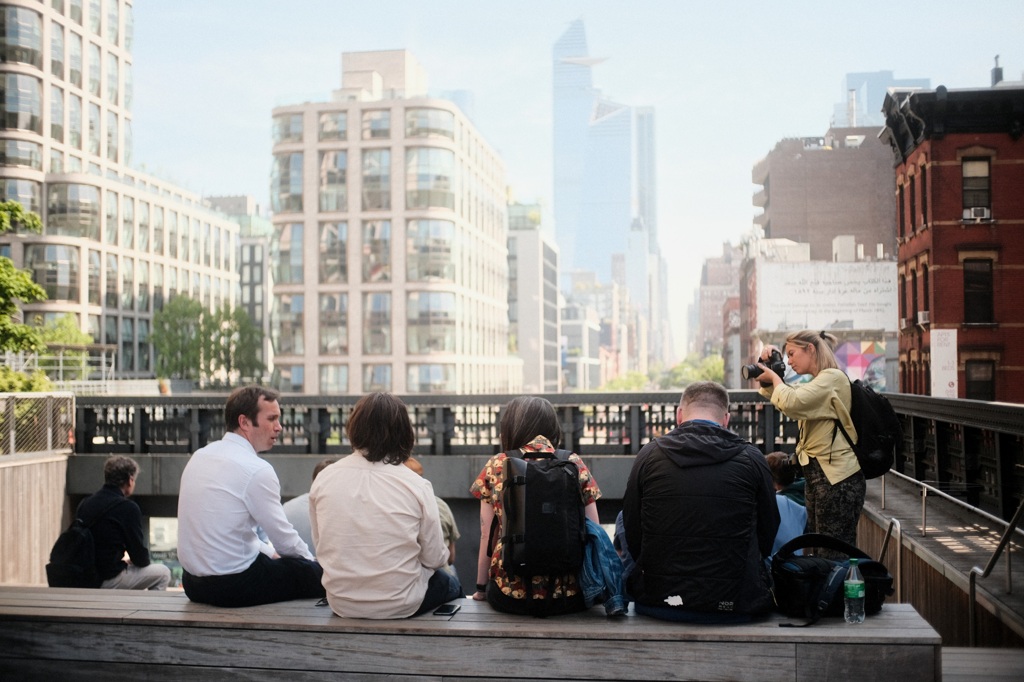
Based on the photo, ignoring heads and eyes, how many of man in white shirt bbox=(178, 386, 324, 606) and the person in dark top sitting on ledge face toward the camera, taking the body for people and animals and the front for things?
0

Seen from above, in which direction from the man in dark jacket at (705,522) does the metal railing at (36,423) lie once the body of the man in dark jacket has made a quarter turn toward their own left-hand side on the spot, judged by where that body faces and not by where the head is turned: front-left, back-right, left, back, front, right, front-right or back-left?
front-right

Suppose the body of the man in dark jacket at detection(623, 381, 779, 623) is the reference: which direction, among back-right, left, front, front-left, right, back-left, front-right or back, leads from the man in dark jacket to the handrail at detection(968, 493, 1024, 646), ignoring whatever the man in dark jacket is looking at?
front-right

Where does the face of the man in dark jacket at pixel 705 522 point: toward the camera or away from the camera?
away from the camera

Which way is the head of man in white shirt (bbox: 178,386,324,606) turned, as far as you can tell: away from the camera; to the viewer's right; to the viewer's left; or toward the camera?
to the viewer's right

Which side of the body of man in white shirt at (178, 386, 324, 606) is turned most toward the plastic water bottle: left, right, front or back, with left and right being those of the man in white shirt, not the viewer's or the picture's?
right

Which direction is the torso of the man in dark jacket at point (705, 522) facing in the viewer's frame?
away from the camera

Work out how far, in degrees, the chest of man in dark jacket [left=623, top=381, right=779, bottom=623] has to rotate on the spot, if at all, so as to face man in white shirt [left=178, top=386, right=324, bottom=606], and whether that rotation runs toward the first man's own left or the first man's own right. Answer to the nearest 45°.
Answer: approximately 90° to the first man's own left

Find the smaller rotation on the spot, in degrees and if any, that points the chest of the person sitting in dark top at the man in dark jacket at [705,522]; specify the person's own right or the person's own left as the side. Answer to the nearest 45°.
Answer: approximately 90° to the person's own right

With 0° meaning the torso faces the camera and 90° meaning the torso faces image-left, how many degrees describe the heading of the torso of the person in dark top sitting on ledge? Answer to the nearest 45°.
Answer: approximately 225°

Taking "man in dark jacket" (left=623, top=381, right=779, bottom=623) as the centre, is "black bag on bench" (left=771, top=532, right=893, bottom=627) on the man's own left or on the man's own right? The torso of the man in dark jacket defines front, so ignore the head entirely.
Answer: on the man's own right

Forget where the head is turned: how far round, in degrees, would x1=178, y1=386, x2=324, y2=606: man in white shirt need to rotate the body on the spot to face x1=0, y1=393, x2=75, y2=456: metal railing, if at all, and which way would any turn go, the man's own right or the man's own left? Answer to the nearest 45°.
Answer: approximately 45° to the man's own left

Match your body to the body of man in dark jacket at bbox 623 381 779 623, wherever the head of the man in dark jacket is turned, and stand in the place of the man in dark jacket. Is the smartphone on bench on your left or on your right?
on your left

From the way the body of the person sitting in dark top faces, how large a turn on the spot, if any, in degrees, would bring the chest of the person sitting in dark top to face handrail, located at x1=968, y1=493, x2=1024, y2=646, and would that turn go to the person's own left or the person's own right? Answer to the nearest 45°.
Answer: approximately 90° to the person's own right
